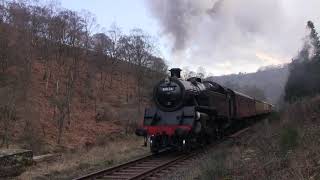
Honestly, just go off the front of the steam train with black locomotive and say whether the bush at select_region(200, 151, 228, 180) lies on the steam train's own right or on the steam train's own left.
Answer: on the steam train's own left

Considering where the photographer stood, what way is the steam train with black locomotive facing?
facing the viewer and to the left of the viewer

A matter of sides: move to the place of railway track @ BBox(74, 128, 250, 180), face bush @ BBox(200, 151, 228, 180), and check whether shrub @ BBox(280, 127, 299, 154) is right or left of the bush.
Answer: left

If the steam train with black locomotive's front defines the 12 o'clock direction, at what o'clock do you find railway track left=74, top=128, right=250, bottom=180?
The railway track is roughly at 11 o'clock from the steam train with black locomotive.
